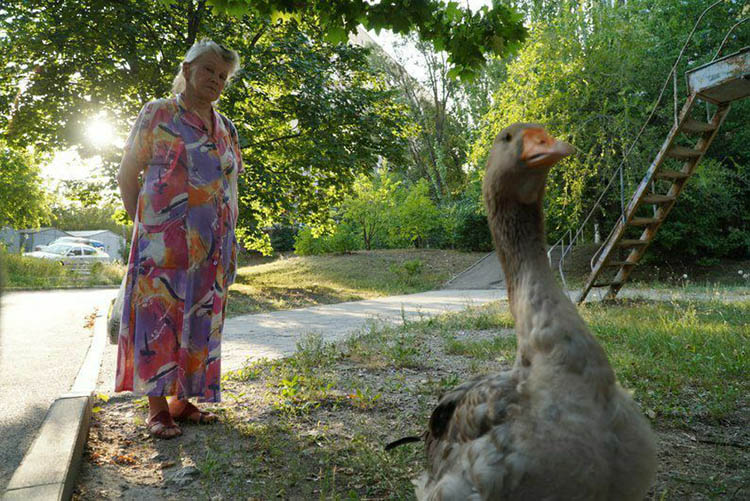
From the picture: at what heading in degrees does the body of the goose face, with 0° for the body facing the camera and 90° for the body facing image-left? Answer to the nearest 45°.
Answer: approximately 315°

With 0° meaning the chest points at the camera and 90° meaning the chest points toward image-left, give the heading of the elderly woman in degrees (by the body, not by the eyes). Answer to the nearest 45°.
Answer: approximately 315°

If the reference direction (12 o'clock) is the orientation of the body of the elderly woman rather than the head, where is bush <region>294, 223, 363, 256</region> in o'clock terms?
The bush is roughly at 8 o'clock from the elderly woman.

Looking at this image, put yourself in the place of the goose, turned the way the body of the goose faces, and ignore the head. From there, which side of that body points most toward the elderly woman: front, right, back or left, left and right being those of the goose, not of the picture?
back

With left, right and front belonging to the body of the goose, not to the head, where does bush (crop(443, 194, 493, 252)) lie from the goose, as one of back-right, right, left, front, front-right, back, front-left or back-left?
back-left

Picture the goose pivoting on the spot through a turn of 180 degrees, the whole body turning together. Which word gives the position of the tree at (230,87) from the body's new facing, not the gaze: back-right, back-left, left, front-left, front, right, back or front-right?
front

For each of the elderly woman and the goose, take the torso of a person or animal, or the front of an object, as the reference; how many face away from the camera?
0
